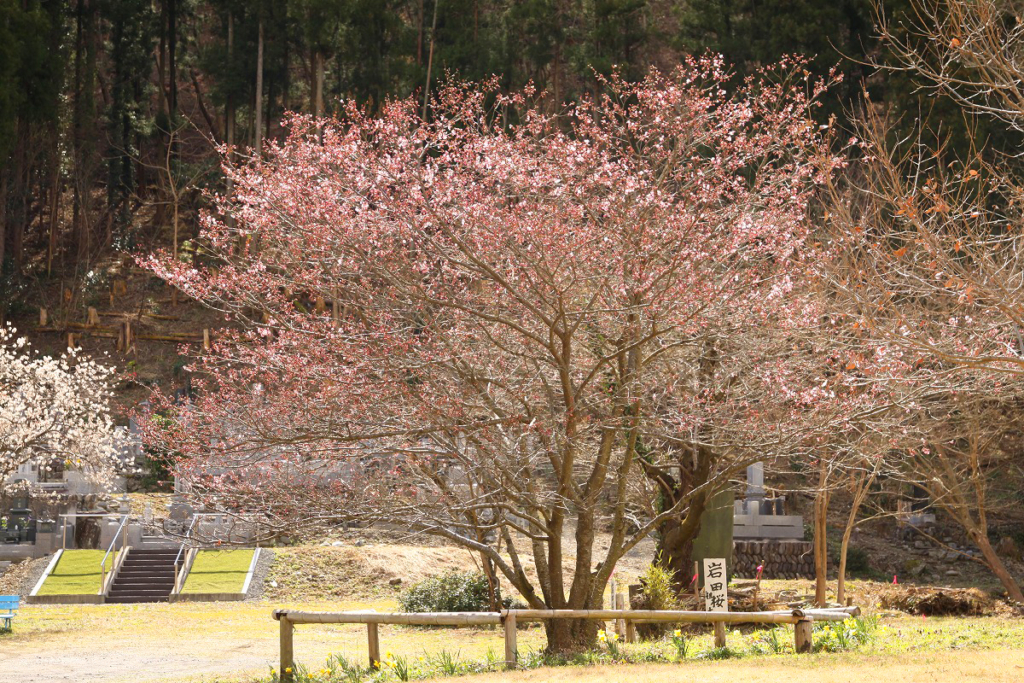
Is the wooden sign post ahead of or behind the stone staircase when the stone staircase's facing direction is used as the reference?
ahead

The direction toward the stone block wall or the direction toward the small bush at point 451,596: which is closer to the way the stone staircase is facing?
the small bush

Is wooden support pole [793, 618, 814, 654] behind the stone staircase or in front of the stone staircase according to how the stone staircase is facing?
in front

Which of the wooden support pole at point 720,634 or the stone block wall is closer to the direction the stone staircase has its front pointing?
the wooden support pole

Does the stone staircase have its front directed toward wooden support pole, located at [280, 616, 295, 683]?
yes

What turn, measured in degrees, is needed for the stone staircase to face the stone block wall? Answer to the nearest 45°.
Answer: approximately 90° to its left

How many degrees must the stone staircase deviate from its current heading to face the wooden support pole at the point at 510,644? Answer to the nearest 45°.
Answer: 0° — it already faces it

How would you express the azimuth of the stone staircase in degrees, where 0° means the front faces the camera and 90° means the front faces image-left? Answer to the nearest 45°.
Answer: approximately 0°

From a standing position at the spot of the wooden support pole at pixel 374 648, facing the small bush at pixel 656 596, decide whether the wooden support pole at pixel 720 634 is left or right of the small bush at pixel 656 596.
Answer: right
